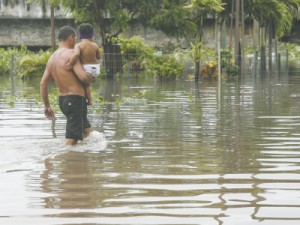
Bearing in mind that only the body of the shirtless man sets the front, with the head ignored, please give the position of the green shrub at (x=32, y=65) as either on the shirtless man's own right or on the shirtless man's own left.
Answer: on the shirtless man's own left

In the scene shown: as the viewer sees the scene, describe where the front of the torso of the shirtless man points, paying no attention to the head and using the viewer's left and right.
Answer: facing away from the viewer and to the right of the viewer

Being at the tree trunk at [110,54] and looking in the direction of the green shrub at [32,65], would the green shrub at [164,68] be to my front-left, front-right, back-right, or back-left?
back-left

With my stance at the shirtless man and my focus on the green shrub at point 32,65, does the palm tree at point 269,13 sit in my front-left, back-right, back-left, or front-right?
front-right

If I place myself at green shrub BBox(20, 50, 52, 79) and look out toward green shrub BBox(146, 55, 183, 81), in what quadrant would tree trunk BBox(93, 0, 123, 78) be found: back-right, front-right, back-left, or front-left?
front-left

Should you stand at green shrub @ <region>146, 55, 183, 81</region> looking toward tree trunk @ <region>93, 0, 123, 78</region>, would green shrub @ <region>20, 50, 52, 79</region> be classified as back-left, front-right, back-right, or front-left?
front-left

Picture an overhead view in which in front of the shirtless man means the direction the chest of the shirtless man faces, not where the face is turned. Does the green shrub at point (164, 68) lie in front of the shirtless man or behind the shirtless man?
in front

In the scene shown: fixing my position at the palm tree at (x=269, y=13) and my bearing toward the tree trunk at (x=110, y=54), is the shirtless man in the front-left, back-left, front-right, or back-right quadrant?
front-left

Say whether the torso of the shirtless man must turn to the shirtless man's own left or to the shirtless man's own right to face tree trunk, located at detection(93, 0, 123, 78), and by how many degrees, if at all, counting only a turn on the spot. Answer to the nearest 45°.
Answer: approximately 45° to the shirtless man's own left
